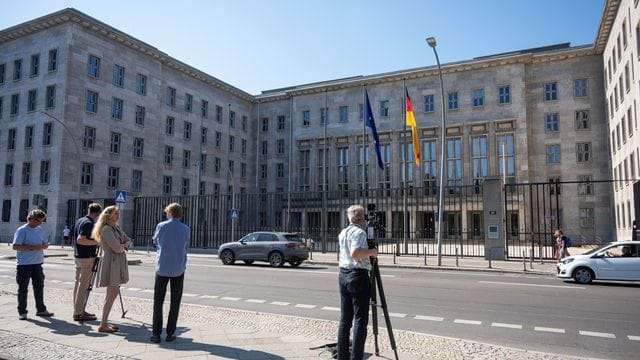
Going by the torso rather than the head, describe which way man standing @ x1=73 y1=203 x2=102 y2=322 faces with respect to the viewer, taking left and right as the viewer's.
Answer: facing to the right of the viewer

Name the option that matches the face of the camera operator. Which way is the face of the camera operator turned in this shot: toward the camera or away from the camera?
away from the camera

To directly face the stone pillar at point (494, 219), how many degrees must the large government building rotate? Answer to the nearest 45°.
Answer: approximately 45° to its left

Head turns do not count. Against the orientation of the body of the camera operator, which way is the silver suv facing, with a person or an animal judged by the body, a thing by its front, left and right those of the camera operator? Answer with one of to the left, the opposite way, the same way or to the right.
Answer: to the left

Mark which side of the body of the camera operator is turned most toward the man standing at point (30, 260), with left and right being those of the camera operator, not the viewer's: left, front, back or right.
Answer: left

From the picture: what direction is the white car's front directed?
to the viewer's left

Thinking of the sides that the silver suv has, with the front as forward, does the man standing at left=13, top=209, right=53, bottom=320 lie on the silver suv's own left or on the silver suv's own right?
on the silver suv's own left

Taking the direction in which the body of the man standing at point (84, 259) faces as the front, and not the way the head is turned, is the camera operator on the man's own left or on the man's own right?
on the man's own right

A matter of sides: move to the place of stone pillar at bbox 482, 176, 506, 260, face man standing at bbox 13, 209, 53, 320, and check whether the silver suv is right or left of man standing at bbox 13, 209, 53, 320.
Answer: right

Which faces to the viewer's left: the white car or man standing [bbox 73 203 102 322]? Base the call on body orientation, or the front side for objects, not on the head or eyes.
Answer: the white car

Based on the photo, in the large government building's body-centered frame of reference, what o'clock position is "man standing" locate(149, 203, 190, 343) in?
The man standing is roughly at 11 o'clock from the large government building.

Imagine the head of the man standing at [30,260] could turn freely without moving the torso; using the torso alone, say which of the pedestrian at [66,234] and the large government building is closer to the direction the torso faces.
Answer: the large government building

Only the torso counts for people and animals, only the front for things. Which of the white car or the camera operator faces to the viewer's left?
the white car

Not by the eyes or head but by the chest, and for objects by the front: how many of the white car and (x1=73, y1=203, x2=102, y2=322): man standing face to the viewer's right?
1
